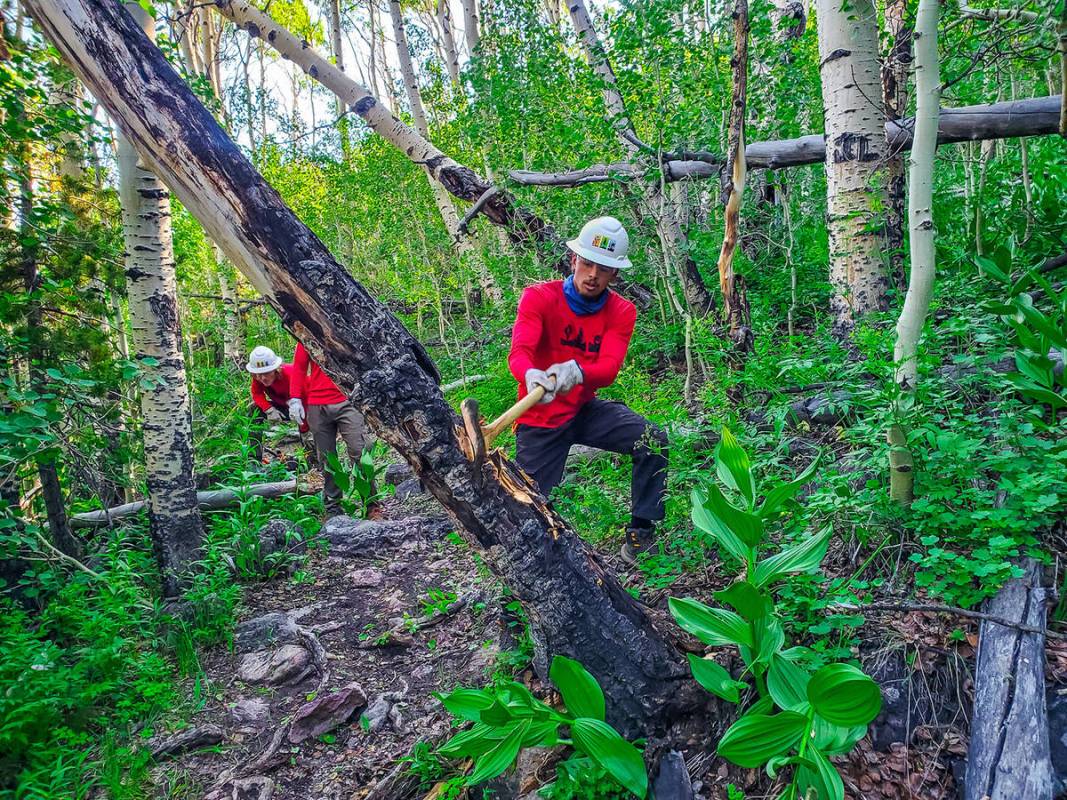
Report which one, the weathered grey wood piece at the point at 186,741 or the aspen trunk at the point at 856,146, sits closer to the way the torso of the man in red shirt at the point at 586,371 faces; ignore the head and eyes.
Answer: the weathered grey wood piece

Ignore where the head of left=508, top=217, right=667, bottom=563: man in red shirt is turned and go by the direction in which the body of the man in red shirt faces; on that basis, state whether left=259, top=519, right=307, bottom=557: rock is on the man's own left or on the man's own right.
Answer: on the man's own right

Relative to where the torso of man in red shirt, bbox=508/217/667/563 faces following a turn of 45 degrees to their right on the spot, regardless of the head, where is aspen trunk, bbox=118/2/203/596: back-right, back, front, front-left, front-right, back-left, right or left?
front-right

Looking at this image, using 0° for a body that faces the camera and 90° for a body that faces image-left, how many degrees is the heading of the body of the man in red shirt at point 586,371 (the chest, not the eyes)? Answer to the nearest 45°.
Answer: approximately 0°

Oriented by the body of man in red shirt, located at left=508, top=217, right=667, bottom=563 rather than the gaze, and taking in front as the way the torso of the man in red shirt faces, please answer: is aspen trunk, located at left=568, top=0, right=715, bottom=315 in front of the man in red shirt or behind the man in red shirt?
behind

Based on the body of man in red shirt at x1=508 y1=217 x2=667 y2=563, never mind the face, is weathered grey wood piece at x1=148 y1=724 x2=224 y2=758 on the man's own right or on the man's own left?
on the man's own right

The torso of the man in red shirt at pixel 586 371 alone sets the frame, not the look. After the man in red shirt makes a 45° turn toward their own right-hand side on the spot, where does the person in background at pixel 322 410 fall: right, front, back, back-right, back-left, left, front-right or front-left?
right

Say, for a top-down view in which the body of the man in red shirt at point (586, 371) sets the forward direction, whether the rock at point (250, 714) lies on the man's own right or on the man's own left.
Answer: on the man's own right

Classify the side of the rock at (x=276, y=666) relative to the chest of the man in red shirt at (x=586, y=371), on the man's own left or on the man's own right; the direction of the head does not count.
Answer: on the man's own right

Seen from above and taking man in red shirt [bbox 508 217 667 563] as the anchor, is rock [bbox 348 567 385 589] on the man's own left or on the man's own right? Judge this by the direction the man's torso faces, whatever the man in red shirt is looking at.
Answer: on the man's own right

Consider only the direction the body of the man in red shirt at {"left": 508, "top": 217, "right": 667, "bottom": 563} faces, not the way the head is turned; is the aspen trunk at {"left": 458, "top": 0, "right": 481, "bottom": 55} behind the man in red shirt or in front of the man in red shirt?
behind
